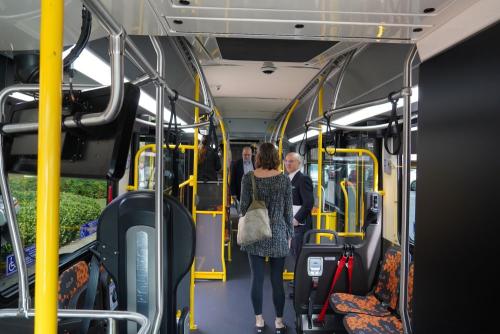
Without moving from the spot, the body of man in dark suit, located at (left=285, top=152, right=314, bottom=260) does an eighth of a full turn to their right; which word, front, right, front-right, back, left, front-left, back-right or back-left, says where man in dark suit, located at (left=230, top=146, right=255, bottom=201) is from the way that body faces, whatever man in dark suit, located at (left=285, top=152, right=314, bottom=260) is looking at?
front-right

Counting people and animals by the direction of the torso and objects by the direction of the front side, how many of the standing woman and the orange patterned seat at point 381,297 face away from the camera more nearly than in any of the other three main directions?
1

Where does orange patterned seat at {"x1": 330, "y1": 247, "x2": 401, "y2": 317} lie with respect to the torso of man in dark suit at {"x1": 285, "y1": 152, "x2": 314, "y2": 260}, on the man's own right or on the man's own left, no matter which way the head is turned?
on the man's own left

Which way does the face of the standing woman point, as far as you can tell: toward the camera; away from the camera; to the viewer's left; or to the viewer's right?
away from the camera

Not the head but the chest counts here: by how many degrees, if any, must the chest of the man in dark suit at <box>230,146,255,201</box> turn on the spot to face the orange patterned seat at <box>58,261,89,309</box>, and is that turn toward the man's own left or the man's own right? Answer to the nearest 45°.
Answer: approximately 45° to the man's own right

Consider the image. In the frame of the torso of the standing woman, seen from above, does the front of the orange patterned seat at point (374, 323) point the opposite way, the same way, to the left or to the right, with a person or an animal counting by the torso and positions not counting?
to the left

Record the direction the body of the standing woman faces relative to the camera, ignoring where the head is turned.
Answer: away from the camera

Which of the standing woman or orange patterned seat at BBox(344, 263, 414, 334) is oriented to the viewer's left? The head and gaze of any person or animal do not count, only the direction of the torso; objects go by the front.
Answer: the orange patterned seat

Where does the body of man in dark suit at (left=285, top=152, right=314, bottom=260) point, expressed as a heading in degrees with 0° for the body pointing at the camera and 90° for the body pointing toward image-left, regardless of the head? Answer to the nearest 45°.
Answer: approximately 45°

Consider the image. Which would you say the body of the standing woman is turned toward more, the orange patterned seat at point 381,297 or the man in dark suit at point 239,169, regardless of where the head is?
the man in dark suit

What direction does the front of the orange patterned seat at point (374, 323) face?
to the viewer's left

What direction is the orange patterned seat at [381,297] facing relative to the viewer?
to the viewer's left
